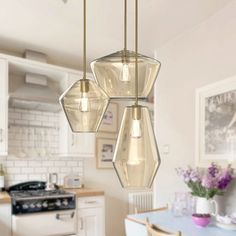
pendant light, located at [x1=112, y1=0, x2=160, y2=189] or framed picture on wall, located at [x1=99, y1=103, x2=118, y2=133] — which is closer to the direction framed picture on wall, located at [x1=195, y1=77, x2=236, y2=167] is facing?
the pendant light

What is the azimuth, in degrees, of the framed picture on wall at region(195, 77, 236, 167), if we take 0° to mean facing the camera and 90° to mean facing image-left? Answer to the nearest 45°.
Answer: approximately 45°

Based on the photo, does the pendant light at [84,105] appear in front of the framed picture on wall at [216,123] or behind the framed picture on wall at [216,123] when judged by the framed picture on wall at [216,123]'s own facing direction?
in front

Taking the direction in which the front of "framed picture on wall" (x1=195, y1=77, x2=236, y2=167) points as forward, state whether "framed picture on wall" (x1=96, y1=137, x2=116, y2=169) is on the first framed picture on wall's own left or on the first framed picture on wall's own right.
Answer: on the first framed picture on wall's own right

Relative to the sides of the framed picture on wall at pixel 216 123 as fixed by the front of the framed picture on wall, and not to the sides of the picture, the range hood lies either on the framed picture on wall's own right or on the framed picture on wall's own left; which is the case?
on the framed picture on wall's own right

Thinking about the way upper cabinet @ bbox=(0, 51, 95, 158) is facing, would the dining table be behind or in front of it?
in front

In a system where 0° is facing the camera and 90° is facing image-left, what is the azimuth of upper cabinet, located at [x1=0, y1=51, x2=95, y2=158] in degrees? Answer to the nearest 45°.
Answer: approximately 315°

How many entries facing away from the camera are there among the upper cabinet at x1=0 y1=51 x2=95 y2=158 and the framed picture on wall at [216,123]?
0
